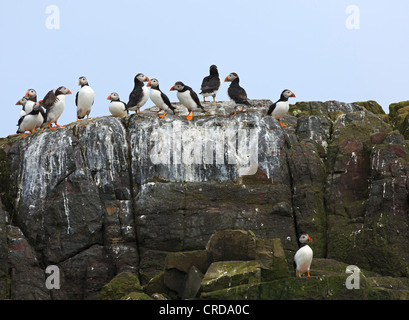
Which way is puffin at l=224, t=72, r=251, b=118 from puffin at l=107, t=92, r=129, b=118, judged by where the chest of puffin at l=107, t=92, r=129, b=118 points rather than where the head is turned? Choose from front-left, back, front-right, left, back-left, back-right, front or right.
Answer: back-left

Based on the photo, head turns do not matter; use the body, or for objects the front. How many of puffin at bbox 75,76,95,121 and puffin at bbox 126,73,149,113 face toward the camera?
1

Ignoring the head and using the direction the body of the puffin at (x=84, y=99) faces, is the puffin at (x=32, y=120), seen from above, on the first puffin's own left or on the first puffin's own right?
on the first puffin's own right

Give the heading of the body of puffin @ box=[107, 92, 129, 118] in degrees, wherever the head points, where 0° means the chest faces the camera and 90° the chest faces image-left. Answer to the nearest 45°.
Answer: approximately 45°

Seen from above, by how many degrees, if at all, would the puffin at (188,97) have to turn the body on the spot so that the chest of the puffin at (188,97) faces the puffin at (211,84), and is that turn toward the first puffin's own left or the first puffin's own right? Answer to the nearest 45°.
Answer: approximately 180°
